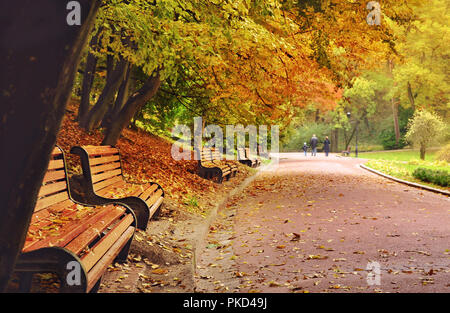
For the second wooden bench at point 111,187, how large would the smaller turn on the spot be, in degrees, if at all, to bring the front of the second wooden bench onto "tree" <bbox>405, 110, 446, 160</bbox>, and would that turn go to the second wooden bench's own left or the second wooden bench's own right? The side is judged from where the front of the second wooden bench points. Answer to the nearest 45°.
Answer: approximately 90° to the second wooden bench's own left

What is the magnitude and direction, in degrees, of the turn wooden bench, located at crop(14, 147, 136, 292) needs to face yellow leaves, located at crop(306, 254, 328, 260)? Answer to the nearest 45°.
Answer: approximately 45° to its left

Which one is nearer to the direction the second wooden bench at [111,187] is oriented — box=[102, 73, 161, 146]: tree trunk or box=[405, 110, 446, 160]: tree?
the tree

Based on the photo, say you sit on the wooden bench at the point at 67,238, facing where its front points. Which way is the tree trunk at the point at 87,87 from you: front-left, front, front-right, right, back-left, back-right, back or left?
back-left

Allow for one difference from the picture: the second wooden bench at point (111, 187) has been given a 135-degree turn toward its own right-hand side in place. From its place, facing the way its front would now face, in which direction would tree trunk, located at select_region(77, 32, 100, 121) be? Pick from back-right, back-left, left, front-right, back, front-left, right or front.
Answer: right

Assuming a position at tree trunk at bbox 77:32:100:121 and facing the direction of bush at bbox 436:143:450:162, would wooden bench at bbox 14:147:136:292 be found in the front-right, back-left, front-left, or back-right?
back-right

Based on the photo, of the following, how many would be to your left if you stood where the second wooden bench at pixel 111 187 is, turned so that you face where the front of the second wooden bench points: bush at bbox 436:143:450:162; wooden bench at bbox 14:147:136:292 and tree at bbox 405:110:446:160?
2

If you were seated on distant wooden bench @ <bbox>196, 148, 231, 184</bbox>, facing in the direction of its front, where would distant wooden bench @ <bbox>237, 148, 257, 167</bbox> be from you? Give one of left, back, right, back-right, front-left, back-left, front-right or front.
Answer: back-left

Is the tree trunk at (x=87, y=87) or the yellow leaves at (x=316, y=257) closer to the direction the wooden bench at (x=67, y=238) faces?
the yellow leaves

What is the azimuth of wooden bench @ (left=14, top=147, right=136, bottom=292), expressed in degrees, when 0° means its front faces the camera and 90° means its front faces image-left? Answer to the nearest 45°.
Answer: approximately 315°
